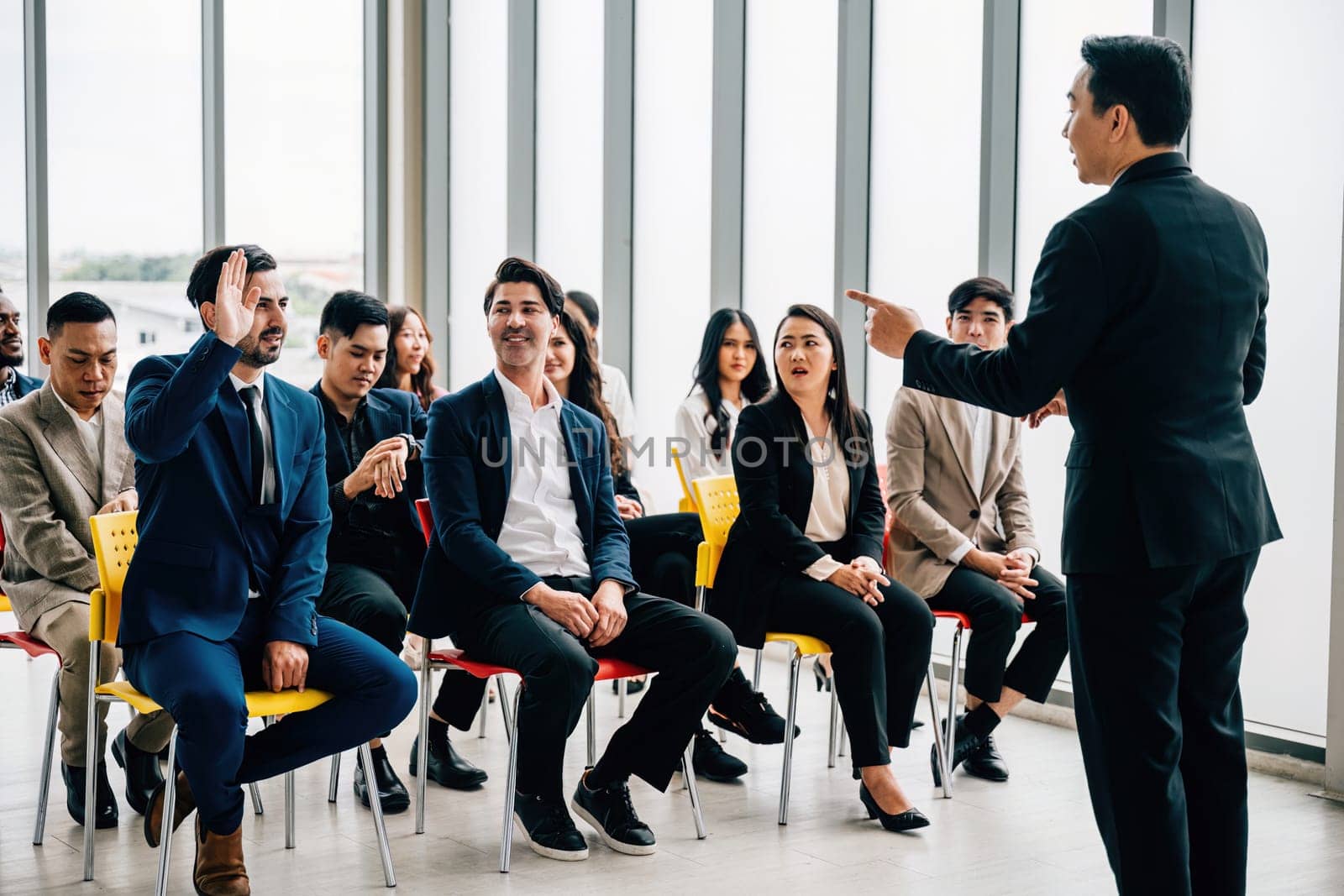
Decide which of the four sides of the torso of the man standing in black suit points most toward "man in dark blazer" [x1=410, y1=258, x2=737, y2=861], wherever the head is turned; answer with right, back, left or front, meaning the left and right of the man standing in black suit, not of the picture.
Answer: front

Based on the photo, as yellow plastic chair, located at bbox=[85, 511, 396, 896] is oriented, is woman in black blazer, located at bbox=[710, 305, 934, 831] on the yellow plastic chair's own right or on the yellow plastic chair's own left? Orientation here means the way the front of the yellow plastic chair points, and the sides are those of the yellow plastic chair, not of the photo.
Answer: on the yellow plastic chair's own left

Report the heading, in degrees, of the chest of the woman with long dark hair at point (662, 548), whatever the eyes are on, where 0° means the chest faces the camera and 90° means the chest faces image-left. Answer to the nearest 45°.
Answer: approximately 315°

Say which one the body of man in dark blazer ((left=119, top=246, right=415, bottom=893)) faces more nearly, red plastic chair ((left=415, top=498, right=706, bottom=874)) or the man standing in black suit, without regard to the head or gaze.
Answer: the man standing in black suit

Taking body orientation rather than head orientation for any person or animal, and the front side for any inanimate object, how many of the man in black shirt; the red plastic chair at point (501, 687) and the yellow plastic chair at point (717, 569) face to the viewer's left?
0

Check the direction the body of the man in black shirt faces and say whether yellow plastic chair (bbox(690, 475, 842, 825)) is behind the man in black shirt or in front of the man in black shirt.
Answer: in front

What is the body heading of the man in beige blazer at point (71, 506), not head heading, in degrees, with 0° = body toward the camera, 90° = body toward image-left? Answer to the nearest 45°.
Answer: approximately 315°

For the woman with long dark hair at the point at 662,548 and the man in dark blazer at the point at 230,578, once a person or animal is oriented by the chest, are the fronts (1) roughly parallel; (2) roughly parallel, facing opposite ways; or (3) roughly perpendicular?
roughly parallel

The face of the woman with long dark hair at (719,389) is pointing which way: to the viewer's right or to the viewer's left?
to the viewer's right

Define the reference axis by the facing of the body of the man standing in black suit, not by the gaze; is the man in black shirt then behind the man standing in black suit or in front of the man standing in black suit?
in front

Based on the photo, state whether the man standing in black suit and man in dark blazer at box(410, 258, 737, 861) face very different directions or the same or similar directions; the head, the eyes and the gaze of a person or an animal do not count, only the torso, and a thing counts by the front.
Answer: very different directions

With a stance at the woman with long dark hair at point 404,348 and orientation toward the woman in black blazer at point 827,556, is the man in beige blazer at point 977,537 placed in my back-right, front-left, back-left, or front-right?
front-left

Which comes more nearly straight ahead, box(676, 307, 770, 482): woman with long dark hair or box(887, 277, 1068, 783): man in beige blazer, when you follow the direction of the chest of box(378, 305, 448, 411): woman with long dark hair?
the man in beige blazer

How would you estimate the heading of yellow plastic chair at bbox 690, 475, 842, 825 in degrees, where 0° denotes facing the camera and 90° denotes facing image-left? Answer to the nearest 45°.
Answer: approximately 315°

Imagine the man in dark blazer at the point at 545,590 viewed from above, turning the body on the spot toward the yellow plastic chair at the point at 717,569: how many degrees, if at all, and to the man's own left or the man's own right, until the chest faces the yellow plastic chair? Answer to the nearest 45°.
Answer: approximately 90° to the man's own left
